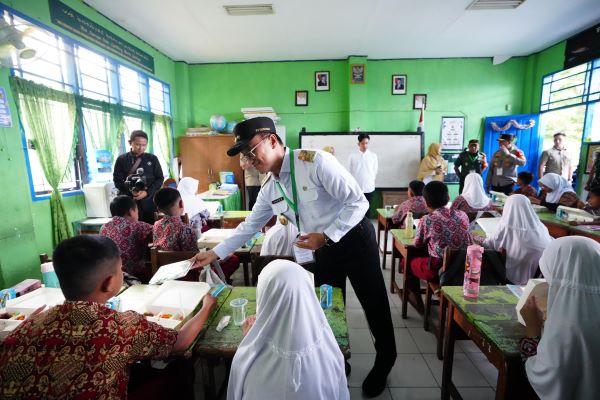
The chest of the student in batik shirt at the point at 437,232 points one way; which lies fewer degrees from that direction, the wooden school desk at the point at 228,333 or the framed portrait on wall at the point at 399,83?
the framed portrait on wall

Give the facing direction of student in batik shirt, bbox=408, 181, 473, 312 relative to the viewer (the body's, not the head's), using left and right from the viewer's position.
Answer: facing away from the viewer and to the left of the viewer

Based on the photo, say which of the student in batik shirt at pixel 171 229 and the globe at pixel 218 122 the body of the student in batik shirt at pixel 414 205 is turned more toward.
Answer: the globe

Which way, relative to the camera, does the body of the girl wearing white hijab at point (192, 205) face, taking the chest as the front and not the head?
away from the camera

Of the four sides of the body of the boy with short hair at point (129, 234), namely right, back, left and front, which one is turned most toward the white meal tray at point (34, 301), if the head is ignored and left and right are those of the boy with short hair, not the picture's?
back

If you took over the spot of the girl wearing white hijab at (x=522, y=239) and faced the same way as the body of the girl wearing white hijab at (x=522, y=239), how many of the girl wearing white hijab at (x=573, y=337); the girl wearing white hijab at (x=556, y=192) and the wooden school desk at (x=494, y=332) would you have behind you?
2

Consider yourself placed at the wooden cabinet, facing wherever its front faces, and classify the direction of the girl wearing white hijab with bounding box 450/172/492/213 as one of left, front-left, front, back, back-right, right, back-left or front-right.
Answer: front-left

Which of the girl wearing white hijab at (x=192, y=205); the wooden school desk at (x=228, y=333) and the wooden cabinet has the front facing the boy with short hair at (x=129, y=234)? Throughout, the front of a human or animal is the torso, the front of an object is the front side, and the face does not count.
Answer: the wooden cabinet

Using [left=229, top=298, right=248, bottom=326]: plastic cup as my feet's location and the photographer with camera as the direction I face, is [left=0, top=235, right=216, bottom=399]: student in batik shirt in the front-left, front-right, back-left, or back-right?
back-left

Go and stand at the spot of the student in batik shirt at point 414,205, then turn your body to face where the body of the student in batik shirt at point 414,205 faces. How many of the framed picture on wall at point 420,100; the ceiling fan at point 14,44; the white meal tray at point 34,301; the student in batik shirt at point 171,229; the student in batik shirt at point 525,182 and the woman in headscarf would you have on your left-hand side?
3

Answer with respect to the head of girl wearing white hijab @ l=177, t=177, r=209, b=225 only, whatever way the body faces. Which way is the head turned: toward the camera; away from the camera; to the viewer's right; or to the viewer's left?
away from the camera

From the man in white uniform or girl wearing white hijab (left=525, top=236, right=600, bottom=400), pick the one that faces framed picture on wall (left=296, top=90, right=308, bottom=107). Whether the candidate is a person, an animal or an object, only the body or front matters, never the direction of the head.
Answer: the girl wearing white hijab
